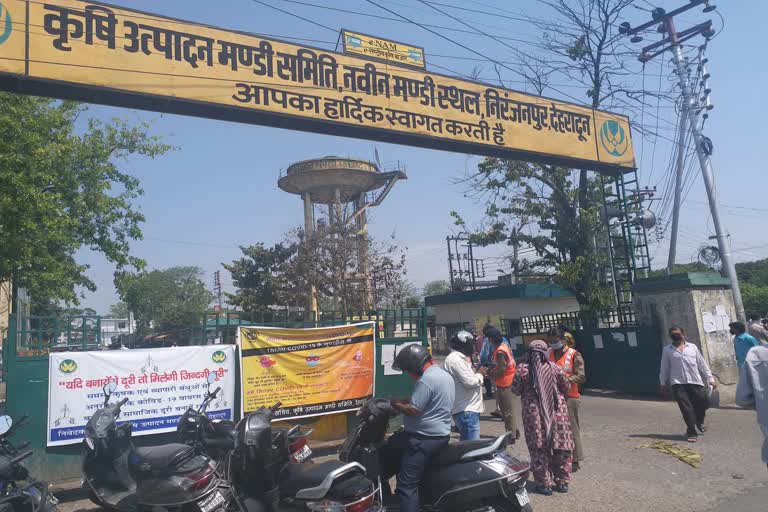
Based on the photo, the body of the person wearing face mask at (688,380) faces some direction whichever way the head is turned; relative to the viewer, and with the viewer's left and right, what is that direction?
facing the viewer

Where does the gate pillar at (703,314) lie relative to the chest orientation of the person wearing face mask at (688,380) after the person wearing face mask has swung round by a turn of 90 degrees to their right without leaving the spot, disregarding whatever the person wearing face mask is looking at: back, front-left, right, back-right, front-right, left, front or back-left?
right

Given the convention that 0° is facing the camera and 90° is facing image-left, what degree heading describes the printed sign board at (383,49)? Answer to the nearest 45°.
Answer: approximately 315°

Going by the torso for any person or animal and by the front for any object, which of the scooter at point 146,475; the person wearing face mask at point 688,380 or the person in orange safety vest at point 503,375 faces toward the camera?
the person wearing face mask

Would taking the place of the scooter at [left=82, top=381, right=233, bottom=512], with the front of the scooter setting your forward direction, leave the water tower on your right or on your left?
on your right

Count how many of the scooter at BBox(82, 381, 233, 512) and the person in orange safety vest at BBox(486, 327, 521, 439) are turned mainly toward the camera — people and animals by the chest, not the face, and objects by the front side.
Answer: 0

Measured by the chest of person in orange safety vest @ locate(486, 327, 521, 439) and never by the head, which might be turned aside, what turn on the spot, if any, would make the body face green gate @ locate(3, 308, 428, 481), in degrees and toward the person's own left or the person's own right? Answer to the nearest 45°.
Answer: approximately 45° to the person's own left

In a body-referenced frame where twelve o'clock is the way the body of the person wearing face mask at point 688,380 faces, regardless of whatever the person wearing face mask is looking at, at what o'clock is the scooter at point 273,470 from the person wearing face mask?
The scooter is roughly at 1 o'clock from the person wearing face mask.

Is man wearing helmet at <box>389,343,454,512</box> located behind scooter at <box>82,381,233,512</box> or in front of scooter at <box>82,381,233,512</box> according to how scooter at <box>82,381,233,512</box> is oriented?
behind

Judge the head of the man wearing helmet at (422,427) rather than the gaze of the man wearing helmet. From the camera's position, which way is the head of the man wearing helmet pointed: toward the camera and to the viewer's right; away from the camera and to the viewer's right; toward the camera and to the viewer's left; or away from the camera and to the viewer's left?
away from the camera and to the viewer's left

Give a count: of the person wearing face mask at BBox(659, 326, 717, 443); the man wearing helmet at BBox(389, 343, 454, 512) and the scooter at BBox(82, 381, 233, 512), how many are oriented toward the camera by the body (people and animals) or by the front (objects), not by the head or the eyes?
1

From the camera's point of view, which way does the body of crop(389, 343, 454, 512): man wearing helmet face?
to the viewer's left
